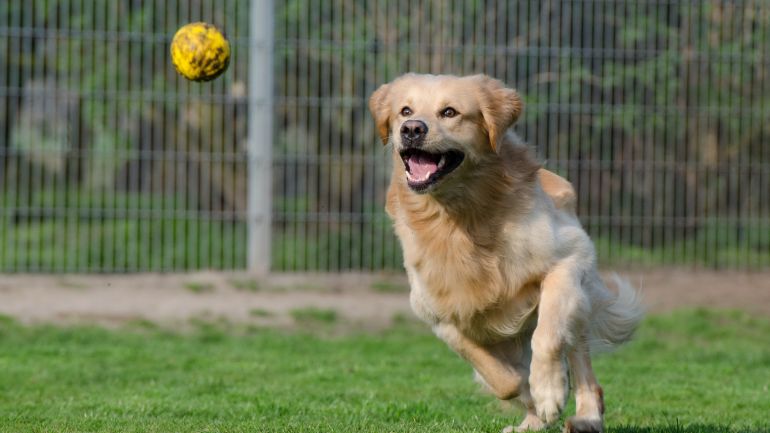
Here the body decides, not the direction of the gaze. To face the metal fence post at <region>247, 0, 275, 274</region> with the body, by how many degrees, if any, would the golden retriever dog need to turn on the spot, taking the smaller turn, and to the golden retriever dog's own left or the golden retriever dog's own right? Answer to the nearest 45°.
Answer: approximately 135° to the golden retriever dog's own right

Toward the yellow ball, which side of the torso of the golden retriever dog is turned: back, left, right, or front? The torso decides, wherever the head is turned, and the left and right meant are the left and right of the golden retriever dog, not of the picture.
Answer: right

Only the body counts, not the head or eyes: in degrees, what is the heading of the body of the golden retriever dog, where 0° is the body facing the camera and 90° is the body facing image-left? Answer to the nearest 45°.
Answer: approximately 45°

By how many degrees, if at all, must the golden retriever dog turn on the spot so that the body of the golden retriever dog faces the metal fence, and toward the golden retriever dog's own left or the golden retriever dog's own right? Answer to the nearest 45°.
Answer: approximately 135° to the golden retriever dog's own right
